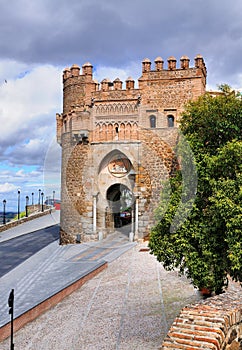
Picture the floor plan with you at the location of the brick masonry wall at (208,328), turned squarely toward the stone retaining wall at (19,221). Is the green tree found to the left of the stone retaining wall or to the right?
right

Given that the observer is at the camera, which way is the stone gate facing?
facing the viewer

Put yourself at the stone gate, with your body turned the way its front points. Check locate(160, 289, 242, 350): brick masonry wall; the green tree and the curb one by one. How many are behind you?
0

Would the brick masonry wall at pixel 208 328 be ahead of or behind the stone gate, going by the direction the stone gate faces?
ahead

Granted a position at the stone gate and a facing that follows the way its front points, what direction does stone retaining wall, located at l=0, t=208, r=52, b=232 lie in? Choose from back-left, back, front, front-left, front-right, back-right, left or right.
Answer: back-right

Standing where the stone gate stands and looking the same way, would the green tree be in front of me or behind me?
in front

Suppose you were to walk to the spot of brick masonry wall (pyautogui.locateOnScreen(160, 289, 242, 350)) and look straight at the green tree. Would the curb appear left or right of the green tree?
left

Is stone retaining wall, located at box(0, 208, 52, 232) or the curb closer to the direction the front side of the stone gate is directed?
the curb

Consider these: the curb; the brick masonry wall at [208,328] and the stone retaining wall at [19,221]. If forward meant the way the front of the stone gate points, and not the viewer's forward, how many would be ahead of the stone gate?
2

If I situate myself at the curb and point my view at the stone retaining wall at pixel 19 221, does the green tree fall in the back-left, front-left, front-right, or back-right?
back-right

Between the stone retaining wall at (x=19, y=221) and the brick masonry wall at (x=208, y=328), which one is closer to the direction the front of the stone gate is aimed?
the brick masonry wall
